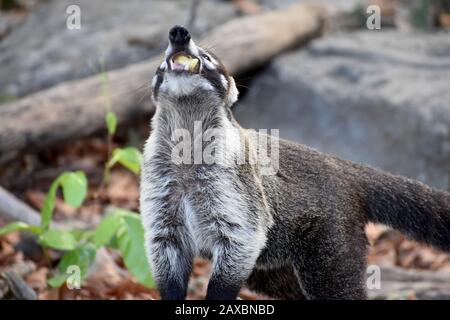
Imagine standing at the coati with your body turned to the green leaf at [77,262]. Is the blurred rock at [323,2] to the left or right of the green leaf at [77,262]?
right

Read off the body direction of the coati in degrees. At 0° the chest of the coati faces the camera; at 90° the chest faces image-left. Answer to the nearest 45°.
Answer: approximately 45°

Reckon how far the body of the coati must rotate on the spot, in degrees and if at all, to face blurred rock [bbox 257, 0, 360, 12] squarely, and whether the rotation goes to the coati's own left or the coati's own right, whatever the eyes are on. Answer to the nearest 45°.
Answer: approximately 135° to the coati's own right

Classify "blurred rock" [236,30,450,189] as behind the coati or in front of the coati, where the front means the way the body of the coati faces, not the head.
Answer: behind

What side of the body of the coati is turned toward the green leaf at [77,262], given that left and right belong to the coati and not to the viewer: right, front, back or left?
right

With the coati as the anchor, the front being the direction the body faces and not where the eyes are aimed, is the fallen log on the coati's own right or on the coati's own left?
on the coati's own right

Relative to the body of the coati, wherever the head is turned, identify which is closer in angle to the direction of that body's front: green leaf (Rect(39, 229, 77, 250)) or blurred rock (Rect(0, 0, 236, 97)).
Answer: the green leaf

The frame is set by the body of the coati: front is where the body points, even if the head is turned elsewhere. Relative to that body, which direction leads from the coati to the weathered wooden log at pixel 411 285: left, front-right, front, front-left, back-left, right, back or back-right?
back

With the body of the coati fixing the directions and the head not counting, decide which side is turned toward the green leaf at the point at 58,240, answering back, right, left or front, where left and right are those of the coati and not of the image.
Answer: right

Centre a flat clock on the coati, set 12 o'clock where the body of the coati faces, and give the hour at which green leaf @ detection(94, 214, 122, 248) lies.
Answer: The green leaf is roughly at 3 o'clock from the coati.
